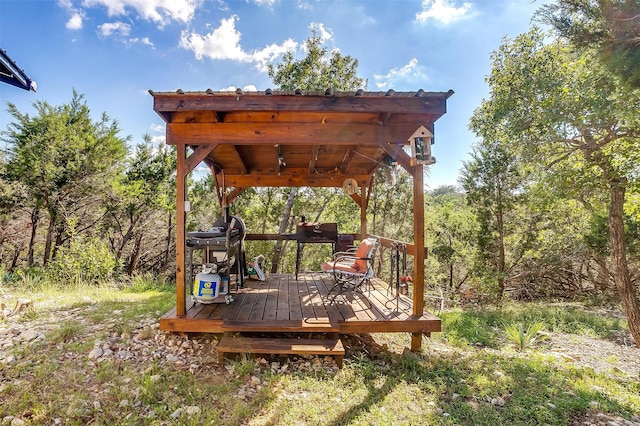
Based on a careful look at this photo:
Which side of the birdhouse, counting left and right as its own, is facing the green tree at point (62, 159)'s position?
right

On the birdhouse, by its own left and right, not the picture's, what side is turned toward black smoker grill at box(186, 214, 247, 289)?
right

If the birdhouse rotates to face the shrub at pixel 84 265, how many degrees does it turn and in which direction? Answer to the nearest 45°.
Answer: approximately 90° to its right

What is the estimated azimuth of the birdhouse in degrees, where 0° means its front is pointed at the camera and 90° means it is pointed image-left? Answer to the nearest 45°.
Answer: approximately 0°

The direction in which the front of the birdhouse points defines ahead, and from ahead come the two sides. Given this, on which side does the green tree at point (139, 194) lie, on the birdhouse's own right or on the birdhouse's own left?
on the birdhouse's own right

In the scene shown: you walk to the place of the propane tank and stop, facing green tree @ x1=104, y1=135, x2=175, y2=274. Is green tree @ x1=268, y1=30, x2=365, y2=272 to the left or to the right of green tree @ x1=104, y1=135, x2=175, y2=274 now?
right

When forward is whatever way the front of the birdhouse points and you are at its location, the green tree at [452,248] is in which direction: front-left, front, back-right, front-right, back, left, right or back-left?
back

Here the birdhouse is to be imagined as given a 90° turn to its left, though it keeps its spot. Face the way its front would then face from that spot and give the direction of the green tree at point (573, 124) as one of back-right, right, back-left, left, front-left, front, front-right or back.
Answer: front-left

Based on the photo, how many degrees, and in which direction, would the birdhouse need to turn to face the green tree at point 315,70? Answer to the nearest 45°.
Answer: approximately 135° to its right
